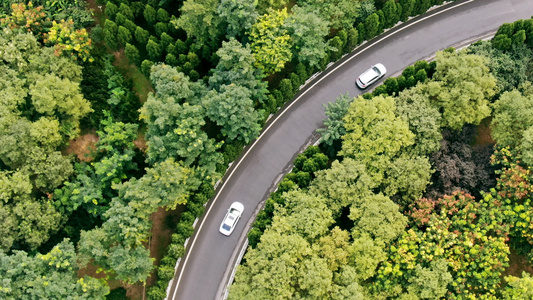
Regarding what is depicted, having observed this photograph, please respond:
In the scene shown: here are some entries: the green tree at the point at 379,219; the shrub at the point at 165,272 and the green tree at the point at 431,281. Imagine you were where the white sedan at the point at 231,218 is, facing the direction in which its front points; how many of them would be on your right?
2

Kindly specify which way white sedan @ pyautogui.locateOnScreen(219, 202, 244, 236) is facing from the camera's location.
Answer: facing away from the viewer and to the right of the viewer

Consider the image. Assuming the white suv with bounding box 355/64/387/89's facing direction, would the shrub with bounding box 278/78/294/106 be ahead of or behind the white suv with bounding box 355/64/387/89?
behind

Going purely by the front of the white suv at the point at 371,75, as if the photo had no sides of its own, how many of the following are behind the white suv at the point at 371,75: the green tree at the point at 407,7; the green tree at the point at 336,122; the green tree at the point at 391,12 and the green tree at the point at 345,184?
2

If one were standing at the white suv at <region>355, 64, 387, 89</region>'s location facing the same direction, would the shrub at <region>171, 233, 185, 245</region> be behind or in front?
behind

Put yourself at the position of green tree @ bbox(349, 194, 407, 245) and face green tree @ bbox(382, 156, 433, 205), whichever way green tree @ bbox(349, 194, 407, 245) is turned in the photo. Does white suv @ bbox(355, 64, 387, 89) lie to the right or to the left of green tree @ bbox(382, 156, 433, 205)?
left

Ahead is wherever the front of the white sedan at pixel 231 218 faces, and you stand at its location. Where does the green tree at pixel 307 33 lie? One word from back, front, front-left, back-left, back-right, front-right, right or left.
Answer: front-right

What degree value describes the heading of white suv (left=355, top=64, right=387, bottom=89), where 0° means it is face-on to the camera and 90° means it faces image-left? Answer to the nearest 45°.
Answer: approximately 225°
